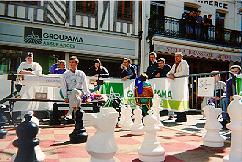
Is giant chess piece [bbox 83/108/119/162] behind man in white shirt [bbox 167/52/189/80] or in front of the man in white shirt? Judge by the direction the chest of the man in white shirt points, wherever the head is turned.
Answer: in front

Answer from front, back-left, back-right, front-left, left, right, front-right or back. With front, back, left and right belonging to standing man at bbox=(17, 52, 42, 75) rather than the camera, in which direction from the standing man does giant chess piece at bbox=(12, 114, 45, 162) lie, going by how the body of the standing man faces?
front

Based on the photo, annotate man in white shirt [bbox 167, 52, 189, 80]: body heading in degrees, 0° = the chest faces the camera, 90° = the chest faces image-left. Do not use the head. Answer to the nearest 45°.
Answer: approximately 45°

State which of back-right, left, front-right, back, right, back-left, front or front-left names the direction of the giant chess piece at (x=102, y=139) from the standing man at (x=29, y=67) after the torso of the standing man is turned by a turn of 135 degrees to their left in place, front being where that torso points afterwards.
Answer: back-right

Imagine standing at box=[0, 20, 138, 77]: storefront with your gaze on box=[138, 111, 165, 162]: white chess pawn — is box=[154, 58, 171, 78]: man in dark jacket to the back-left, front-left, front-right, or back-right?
front-left

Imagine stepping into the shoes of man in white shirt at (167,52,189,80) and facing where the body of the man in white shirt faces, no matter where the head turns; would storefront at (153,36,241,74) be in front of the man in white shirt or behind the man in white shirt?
behind

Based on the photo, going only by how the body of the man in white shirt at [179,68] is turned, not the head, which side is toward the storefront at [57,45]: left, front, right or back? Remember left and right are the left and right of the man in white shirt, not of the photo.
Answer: right

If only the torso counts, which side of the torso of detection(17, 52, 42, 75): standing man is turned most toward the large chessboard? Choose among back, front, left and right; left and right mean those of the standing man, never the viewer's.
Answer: front

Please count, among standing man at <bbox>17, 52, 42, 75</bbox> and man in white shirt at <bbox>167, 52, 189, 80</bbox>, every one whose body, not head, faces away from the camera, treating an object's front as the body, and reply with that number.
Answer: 0

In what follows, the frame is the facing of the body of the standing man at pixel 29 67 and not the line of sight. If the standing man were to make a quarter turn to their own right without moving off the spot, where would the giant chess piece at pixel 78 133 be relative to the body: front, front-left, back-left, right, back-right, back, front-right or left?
left

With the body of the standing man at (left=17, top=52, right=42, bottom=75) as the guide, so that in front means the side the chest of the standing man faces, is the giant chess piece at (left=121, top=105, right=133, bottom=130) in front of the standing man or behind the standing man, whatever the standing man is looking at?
in front

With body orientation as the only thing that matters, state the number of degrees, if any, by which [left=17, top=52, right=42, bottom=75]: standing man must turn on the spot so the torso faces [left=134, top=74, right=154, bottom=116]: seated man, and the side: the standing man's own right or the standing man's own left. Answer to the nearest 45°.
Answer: approximately 45° to the standing man's own left

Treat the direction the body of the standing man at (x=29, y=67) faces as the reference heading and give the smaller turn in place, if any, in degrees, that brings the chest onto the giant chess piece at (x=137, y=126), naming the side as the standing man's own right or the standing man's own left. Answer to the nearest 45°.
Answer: approximately 45° to the standing man's own left

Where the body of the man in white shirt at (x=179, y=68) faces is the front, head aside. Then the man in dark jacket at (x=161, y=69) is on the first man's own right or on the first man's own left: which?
on the first man's own right

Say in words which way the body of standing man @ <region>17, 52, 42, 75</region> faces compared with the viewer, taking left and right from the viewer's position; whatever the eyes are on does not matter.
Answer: facing the viewer
